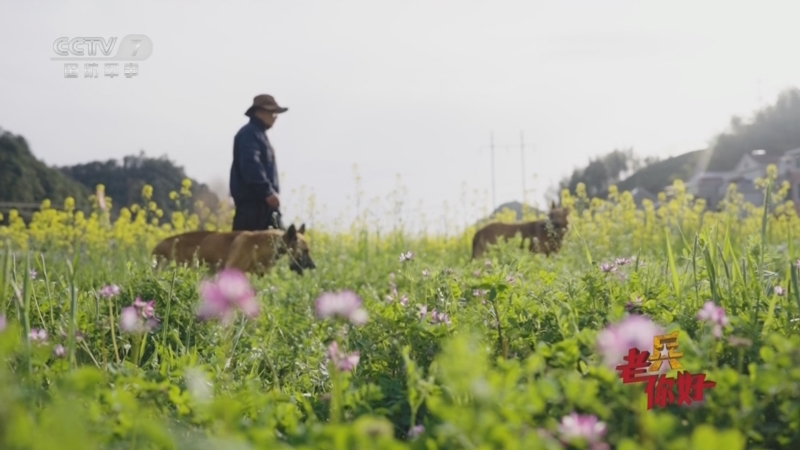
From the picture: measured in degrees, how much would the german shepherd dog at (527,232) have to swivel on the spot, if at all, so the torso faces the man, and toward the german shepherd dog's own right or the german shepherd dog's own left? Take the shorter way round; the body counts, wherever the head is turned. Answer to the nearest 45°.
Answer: approximately 135° to the german shepherd dog's own right

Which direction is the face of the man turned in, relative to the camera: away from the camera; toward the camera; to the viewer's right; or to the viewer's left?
to the viewer's right

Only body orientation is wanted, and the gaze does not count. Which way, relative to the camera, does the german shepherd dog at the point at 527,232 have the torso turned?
to the viewer's right

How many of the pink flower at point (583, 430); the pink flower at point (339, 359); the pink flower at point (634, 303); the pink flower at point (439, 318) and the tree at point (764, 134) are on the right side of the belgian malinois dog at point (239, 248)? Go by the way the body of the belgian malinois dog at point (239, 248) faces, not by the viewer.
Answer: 4

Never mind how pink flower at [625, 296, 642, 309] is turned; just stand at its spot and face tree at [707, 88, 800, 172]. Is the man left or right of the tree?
left

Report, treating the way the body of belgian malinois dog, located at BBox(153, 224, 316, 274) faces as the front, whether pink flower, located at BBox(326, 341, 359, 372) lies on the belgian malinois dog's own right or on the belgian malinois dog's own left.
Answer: on the belgian malinois dog's own right

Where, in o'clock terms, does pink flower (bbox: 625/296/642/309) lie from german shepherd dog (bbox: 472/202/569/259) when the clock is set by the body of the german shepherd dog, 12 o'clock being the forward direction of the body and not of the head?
The pink flower is roughly at 3 o'clock from the german shepherd dog.

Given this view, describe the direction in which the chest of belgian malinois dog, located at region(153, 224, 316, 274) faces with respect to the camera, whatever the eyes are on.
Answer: to the viewer's right

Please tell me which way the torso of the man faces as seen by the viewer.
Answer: to the viewer's right
